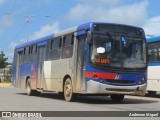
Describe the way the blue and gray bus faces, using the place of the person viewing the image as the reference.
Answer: facing the viewer and to the right of the viewer
